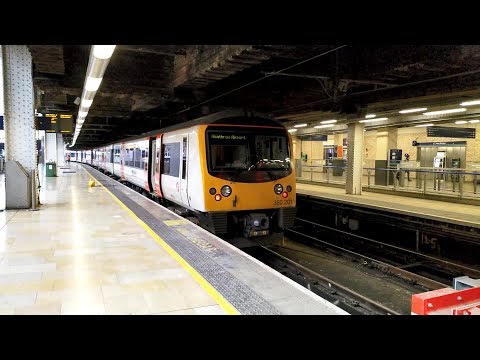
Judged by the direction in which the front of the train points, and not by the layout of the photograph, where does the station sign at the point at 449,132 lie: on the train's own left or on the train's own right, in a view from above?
on the train's own left

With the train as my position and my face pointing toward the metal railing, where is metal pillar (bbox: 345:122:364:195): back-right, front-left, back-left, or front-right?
front-left

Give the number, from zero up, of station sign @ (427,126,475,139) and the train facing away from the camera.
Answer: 0

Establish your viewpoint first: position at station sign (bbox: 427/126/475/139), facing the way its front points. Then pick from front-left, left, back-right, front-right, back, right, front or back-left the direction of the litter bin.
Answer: right

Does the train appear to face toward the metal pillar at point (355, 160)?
no

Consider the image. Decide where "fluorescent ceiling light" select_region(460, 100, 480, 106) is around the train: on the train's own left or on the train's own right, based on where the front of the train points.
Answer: on the train's own left

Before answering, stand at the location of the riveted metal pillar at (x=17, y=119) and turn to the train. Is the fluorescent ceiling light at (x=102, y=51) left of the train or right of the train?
right

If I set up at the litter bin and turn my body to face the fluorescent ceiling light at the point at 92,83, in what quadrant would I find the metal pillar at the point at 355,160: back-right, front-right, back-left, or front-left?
front-left

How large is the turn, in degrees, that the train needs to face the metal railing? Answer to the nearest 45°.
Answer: approximately 90° to its left

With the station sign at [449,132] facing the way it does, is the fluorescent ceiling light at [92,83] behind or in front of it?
in front

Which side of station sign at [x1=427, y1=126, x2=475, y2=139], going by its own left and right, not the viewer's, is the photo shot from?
front

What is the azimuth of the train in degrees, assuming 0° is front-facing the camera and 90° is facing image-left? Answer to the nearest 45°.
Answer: approximately 315°

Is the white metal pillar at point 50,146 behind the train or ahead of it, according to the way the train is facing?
behind

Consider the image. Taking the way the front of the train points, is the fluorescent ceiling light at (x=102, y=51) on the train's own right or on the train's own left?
on the train's own right

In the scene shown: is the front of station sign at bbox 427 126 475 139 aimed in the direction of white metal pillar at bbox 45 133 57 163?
no
